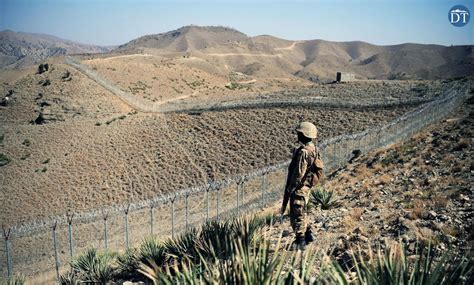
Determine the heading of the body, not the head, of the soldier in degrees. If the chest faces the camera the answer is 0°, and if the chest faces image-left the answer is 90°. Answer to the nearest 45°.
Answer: approximately 90°

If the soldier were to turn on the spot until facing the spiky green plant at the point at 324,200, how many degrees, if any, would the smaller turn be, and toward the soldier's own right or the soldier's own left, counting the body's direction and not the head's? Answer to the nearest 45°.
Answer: approximately 90° to the soldier's own right

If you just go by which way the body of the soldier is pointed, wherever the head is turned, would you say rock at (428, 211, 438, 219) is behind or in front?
behind

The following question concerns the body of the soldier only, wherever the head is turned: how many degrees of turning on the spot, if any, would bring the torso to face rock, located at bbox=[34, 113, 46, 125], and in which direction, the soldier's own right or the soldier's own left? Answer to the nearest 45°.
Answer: approximately 45° to the soldier's own right

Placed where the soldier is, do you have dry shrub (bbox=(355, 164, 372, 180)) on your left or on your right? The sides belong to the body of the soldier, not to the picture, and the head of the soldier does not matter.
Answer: on your right

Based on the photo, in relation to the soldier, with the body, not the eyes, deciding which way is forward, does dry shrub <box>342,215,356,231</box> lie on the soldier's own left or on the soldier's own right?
on the soldier's own right

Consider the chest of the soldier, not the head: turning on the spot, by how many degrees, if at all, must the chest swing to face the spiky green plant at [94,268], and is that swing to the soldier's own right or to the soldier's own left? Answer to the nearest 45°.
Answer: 0° — they already face it

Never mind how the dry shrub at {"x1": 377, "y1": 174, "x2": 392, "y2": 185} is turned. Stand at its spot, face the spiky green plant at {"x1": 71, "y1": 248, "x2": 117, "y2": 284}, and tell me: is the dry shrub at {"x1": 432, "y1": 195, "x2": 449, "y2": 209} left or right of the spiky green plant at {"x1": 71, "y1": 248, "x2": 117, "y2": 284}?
left

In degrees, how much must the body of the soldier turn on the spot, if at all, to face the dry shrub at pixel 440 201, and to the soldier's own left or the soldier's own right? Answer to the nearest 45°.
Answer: approximately 135° to the soldier's own right

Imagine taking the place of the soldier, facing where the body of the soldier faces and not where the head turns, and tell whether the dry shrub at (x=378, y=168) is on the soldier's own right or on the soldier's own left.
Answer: on the soldier's own right
